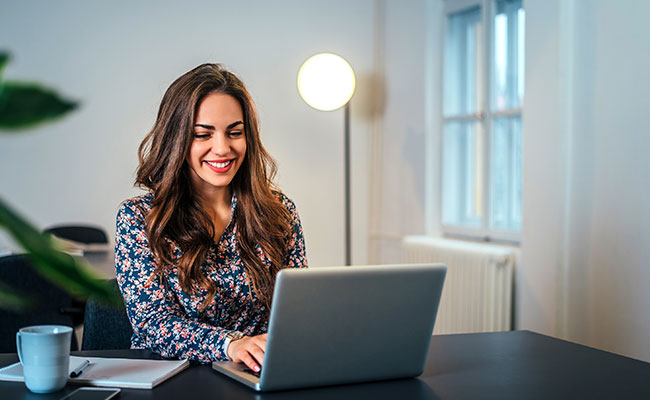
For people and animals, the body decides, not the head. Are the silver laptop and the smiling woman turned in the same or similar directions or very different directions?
very different directions

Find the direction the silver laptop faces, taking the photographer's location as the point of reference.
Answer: facing away from the viewer and to the left of the viewer

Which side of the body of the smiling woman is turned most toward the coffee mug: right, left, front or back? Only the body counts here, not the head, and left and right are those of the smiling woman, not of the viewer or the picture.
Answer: right

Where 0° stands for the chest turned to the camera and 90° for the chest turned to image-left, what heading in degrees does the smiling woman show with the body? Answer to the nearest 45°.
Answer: approximately 315°

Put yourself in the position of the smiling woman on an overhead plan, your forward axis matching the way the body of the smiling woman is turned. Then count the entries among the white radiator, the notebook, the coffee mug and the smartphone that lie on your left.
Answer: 1

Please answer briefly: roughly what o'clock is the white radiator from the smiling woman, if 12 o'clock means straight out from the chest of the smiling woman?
The white radiator is roughly at 9 o'clock from the smiling woman.

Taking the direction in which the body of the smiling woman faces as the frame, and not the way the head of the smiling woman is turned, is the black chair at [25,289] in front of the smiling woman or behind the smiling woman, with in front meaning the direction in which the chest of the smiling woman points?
behind

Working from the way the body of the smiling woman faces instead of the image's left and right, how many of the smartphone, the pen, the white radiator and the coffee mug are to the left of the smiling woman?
1

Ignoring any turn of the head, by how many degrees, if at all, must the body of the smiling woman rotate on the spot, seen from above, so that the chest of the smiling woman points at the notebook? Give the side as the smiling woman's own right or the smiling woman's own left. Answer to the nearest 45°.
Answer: approximately 45° to the smiling woman's own right

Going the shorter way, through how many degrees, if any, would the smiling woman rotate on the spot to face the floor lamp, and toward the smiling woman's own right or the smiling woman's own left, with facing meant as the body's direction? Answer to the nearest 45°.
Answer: approximately 135° to the smiling woman's own left

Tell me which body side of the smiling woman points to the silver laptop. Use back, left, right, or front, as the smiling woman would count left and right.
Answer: front

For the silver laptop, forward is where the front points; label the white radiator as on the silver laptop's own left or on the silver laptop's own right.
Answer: on the silver laptop's own right
